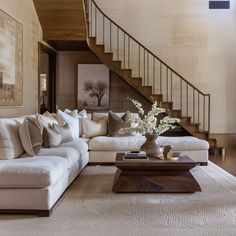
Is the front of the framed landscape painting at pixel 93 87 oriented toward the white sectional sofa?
yes

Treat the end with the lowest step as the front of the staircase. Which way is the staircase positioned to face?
to the viewer's right

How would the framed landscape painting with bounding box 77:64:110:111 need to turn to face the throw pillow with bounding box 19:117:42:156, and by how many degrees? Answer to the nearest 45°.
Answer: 0° — it already faces it

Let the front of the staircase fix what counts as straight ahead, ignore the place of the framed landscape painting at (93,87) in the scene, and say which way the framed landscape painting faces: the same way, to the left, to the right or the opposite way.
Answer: to the right

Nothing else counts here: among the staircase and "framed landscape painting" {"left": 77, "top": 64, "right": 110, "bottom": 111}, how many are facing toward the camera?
1

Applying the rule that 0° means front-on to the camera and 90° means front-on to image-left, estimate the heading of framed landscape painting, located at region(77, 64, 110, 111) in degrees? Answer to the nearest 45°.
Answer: approximately 0°

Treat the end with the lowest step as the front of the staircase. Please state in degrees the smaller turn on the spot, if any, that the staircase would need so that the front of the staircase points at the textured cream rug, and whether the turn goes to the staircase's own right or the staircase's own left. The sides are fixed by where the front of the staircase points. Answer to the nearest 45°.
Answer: approximately 90° to the staircase's own right

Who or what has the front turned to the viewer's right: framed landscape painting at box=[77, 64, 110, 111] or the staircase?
the staircase

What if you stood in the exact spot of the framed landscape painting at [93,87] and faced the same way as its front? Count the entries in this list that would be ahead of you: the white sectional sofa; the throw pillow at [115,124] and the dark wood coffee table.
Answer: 3
